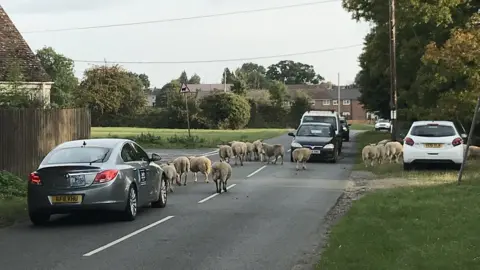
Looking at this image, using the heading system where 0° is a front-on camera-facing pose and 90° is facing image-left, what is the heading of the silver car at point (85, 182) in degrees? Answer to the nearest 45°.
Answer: approximately 225°

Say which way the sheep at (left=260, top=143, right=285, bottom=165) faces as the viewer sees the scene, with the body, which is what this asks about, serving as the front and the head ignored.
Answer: to the viewer's left

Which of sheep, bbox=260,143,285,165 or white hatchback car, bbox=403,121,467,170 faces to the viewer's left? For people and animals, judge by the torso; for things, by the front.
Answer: the sheep

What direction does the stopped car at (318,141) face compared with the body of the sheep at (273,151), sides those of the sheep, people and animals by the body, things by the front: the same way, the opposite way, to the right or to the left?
to the left

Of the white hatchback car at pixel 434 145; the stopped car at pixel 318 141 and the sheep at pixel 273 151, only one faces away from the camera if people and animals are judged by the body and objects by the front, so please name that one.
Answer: the white hatchback car

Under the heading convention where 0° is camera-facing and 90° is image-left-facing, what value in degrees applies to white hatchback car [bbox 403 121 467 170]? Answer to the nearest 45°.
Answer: approximately 180°

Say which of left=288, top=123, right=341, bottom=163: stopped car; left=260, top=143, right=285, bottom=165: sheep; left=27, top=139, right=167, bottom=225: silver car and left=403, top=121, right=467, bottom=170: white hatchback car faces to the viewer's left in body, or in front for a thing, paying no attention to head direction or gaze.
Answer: the sheep

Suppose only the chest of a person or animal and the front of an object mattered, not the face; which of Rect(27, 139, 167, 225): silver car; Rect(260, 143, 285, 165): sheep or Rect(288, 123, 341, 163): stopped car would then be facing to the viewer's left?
the sheep

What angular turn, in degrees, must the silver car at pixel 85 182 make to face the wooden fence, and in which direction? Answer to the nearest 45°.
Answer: approximately 45° to its left
